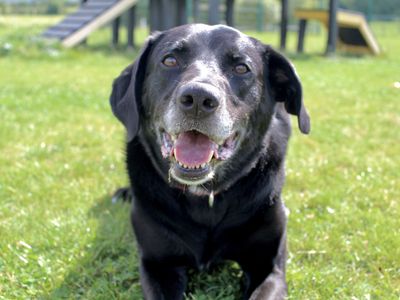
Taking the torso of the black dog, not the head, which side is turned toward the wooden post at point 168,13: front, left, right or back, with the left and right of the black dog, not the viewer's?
back

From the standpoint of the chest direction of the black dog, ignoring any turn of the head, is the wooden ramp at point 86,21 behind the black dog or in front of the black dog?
behind

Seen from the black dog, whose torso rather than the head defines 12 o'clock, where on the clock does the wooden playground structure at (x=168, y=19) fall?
The wooden playground structure is roughly at 6 o'clock from the black dog.

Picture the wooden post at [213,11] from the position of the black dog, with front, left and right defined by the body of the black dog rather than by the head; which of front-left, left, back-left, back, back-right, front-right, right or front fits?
back

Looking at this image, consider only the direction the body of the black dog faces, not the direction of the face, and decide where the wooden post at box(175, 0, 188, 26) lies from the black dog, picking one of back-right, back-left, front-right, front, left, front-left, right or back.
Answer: back

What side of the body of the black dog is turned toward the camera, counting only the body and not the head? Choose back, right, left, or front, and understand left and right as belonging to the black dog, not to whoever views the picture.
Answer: front

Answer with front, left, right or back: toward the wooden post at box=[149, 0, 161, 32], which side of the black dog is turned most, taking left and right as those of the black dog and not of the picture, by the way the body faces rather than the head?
back
